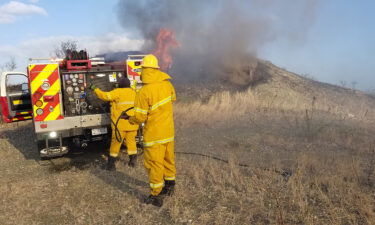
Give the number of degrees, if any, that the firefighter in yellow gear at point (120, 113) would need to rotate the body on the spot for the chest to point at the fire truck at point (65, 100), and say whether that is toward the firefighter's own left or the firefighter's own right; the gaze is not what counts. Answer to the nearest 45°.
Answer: approximately 45° to the firefighter's own left

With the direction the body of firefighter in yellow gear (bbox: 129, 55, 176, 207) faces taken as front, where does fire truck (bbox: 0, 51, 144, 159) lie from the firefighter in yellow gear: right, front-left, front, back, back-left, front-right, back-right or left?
front

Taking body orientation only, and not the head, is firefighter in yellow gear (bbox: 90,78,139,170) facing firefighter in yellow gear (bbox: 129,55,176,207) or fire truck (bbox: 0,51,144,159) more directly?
the fire truck

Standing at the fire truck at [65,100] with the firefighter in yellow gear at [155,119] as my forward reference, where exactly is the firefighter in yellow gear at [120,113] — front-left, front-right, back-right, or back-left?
front-left

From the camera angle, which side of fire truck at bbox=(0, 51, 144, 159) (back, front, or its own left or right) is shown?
back

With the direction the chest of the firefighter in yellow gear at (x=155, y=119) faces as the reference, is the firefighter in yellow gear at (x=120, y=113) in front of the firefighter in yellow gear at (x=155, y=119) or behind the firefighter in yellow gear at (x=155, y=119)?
in front

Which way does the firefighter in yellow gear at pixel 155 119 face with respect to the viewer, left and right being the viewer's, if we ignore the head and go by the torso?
facing away from the viewer and to the left of the viewer

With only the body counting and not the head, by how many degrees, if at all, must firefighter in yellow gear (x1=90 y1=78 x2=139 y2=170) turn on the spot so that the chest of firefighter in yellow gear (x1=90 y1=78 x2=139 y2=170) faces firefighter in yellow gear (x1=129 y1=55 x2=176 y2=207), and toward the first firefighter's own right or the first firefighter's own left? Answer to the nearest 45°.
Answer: approximately 180°

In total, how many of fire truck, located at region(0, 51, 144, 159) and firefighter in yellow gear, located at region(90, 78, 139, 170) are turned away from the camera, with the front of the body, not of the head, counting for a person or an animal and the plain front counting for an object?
2

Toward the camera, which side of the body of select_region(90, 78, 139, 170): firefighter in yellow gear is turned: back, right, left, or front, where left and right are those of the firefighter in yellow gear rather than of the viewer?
back

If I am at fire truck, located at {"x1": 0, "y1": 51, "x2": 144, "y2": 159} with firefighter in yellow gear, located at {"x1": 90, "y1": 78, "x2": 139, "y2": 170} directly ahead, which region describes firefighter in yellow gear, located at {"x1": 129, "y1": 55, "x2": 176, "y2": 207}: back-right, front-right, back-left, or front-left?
front-right
